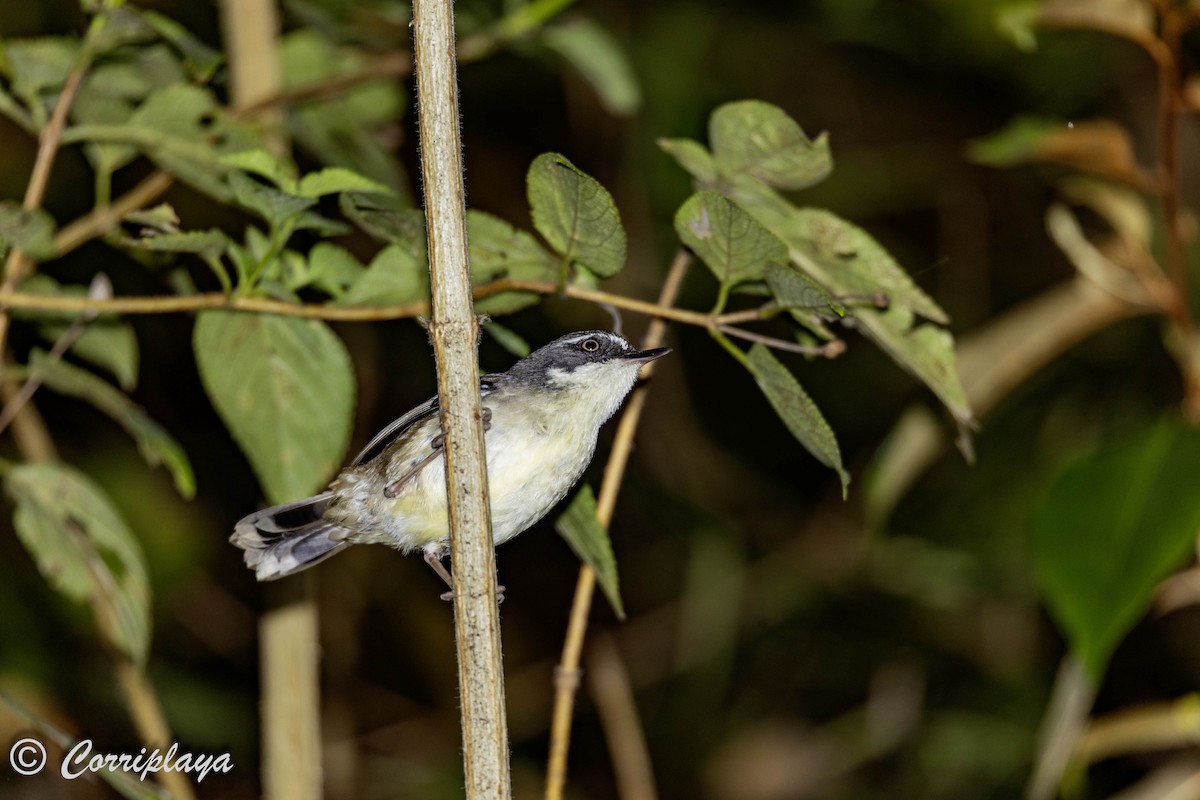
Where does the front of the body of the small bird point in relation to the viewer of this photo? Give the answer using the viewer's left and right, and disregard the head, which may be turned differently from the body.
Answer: facing to the right of the viewer

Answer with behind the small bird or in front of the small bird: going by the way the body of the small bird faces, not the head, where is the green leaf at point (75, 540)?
behind

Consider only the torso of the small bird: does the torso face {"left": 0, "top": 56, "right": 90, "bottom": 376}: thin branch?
no

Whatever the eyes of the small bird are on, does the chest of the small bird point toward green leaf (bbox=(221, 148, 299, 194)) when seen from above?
no

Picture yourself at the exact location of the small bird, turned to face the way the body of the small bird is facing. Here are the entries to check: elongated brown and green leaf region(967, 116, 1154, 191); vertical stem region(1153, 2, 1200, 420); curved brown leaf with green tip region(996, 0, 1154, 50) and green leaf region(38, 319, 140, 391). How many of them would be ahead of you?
3

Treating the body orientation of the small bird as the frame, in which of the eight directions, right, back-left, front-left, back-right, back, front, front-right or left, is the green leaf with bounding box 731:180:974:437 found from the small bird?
front-right
